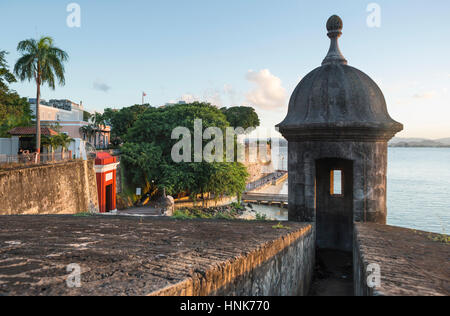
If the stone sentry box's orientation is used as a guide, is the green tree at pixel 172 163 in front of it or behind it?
behind

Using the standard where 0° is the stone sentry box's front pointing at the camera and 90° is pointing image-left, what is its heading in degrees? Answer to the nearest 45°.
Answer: approximately 0°

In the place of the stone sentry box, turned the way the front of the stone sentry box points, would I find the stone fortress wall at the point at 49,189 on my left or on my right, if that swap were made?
on my right

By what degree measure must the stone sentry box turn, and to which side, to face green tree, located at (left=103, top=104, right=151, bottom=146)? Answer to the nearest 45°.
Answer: approximately 135° to its right
